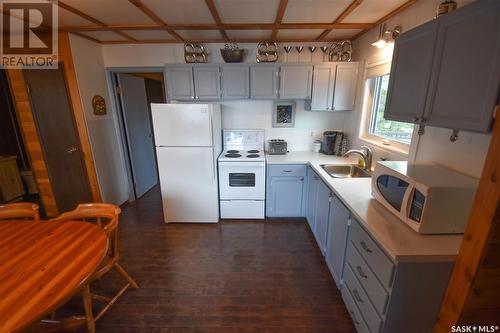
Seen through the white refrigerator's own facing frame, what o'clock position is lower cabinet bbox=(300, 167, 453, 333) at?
The lower cabinet is roughly at 11 o'clock from the white refrigerator.

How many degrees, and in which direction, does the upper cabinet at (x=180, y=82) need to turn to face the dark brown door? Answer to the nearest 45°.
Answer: approximately 90° to its right

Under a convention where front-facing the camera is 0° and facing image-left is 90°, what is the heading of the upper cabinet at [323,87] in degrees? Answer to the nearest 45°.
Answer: approximately 0°

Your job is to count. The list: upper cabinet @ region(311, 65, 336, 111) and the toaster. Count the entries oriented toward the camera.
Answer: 2

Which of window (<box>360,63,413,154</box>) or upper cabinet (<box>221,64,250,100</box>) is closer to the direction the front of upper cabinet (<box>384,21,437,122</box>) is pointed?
the upper cabinet

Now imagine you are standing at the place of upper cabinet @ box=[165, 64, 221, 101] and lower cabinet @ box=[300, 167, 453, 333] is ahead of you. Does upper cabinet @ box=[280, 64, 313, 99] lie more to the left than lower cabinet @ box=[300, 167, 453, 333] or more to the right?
left

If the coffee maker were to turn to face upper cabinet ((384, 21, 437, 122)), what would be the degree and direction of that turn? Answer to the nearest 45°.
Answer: approximately 45° to its left

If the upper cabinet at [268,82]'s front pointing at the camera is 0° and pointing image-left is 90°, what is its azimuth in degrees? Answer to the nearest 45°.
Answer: approximately 0°

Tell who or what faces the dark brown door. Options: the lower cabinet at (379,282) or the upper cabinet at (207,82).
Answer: the lower cabinet
